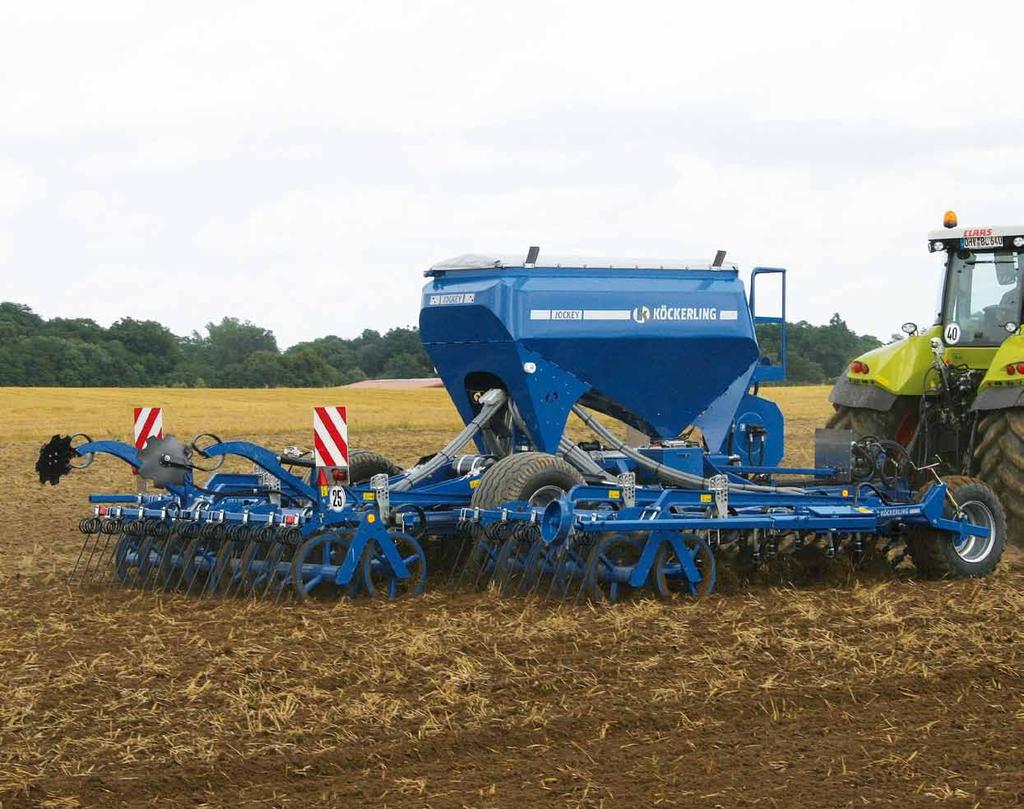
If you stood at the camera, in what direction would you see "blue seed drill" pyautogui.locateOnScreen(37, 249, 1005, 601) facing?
facing away from the viewer and to the right of the viewer

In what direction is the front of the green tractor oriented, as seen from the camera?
facing away from the viewer and to the right of the viewer

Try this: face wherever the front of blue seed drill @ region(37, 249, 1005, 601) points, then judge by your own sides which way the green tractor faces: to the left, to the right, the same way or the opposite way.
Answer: the same way

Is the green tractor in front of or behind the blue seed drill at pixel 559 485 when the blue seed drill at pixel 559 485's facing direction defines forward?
in front

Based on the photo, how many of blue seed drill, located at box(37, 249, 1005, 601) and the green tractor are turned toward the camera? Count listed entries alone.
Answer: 0

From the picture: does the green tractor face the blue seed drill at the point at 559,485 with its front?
no
